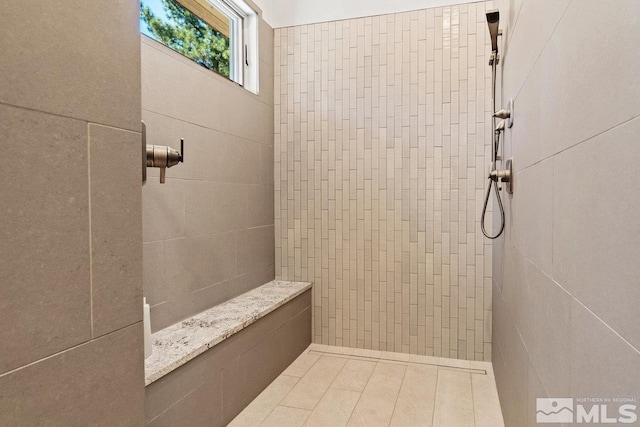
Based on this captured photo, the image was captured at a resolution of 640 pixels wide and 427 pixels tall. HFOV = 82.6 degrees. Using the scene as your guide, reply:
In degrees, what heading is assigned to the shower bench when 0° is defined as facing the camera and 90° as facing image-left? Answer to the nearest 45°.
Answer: approximately 315°
